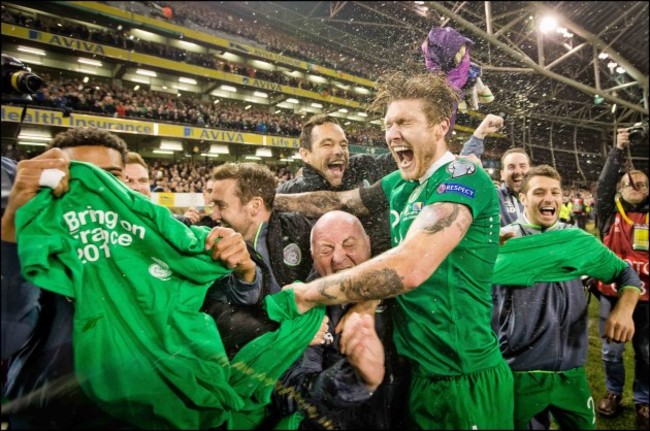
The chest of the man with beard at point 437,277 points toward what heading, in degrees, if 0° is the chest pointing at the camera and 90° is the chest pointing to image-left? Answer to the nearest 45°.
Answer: approximately 45°

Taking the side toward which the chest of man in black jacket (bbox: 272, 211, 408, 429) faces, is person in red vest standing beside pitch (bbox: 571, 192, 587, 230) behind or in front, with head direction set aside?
behind

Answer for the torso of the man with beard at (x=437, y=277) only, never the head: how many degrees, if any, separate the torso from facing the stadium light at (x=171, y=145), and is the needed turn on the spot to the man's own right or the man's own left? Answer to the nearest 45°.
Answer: approximately 90° to the man's own right

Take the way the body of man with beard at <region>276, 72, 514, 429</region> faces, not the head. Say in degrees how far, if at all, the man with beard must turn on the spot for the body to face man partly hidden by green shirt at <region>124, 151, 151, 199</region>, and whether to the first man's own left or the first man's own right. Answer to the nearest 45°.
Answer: approximately 90° to the first man's own right

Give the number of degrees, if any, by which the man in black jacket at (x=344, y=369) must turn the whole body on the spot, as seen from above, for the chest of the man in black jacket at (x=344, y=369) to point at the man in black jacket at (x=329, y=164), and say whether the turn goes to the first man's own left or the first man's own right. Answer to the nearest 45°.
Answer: approximately 180°

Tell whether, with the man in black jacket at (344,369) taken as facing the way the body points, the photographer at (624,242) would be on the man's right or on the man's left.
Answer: on the man's left
